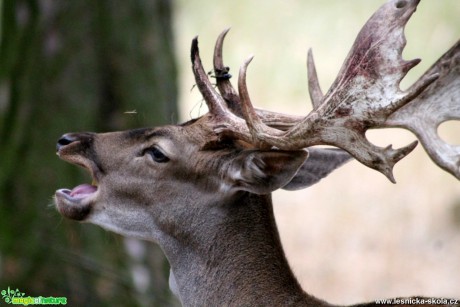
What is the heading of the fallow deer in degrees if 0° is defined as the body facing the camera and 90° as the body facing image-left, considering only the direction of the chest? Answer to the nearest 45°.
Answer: approximately 90°
